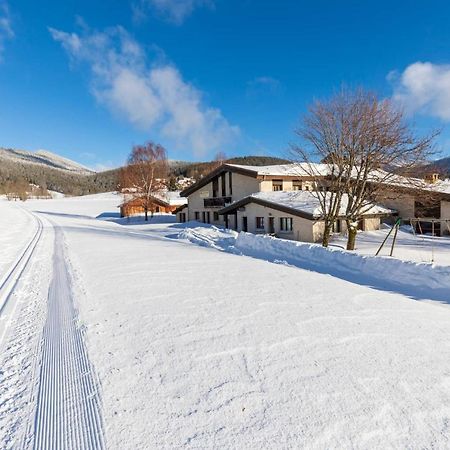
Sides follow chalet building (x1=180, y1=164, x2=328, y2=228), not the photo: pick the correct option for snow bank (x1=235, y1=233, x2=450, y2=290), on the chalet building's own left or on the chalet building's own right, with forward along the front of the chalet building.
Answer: on the chalet building's own left

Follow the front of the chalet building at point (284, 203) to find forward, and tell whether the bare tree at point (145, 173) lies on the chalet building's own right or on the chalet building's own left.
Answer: on the chalet building's own right

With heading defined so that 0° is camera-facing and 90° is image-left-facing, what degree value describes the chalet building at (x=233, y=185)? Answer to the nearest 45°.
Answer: approximately 45°

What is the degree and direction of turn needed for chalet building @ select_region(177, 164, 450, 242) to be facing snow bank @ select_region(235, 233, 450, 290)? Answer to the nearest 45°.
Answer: approximately 45° to its left
